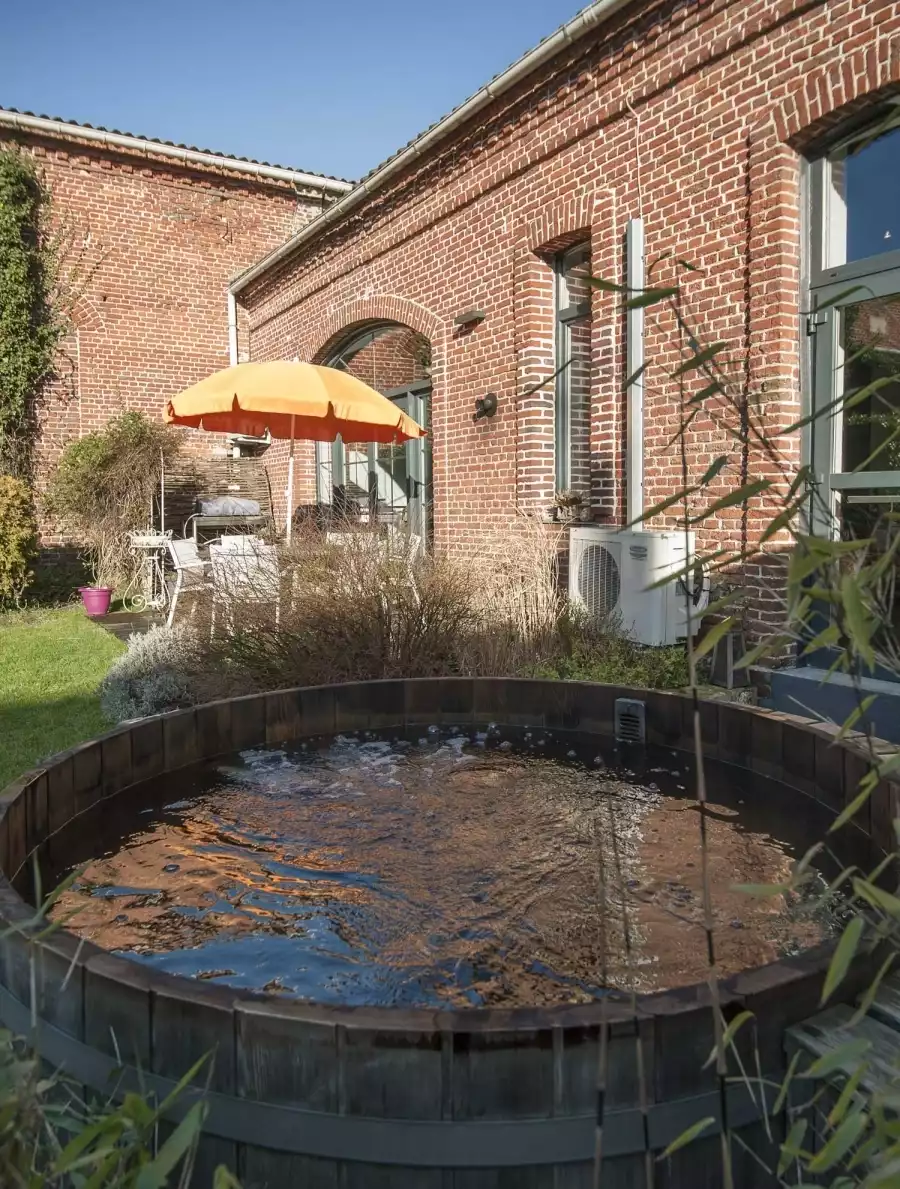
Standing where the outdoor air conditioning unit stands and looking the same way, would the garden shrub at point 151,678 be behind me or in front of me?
in front

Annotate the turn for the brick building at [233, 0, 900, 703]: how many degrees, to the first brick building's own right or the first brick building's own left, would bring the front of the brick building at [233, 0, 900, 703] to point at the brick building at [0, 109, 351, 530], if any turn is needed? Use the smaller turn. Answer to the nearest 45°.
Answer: approximately 90° to the first brick building's own right

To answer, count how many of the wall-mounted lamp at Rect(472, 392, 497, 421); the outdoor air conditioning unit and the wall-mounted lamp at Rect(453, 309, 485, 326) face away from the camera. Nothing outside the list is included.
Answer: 0

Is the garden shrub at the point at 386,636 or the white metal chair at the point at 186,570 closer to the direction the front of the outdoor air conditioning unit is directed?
the garden shrub

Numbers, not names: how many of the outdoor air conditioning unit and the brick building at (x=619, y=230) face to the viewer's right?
0

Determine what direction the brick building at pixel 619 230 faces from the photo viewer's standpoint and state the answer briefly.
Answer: facing the viewer and to the left of the viewer

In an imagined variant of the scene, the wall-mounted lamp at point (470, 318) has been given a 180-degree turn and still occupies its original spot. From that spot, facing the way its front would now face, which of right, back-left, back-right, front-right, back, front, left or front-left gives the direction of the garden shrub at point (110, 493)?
left

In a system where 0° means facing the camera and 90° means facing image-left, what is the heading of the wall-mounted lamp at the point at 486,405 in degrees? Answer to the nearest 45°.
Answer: approximately 45°

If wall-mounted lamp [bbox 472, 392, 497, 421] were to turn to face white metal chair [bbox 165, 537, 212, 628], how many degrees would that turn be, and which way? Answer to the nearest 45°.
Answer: approximately 45° to its right

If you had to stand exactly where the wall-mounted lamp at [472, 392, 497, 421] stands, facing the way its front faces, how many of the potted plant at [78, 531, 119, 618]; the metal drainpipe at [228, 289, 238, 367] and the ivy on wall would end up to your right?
3

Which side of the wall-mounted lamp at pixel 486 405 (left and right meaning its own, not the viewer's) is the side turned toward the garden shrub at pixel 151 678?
front

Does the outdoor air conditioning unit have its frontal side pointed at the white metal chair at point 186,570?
no

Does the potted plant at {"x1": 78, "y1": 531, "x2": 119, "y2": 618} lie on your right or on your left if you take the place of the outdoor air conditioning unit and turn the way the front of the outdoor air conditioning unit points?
on your right

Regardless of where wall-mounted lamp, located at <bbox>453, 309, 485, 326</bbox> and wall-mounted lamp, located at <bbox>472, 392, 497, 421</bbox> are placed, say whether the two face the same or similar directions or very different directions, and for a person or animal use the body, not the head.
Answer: same or similar directions
